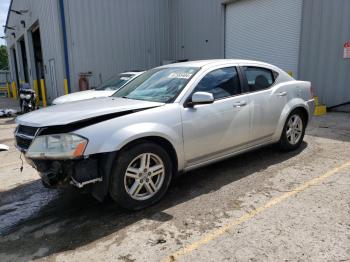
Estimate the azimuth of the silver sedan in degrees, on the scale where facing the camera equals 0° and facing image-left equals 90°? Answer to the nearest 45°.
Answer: approximately 45°

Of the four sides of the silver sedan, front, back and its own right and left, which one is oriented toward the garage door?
back
